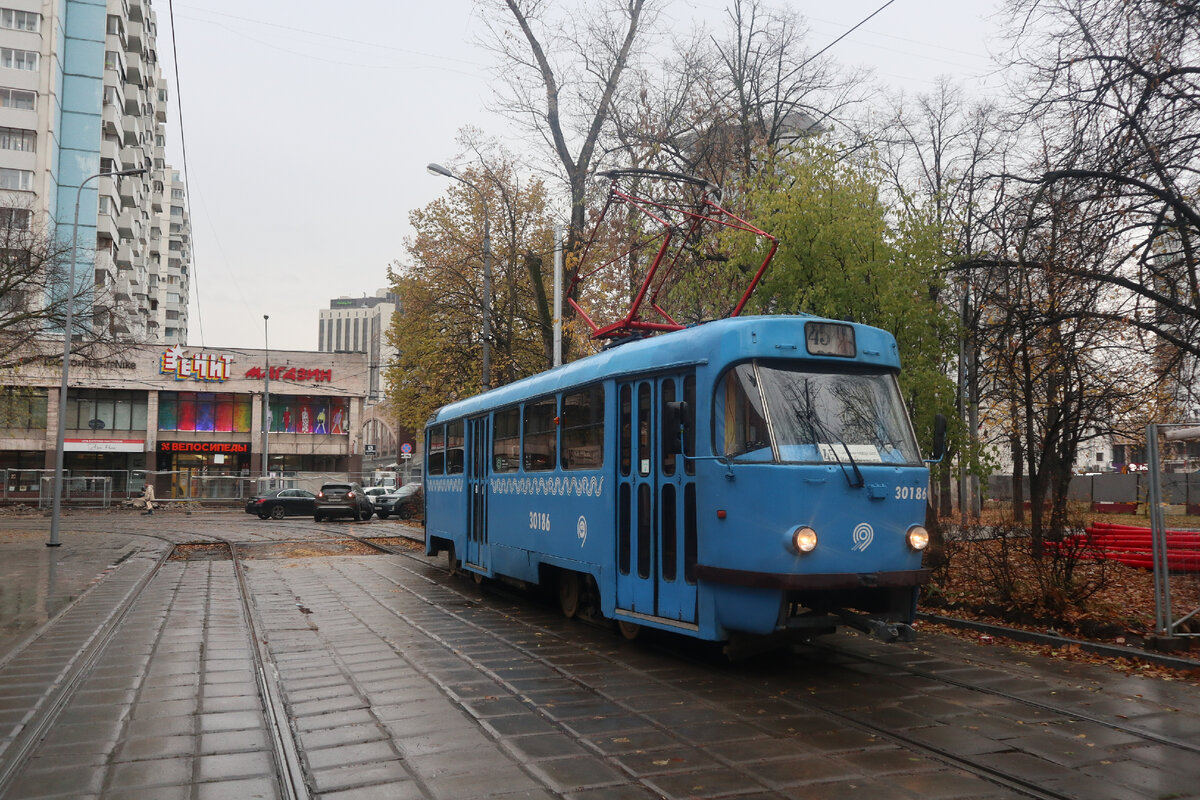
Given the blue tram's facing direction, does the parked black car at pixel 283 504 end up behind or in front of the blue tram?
behind

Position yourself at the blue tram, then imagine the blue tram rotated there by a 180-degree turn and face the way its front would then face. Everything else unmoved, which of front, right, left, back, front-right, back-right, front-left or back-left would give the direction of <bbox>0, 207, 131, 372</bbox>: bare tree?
front

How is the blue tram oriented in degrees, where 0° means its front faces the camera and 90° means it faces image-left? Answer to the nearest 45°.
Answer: approximately 315°

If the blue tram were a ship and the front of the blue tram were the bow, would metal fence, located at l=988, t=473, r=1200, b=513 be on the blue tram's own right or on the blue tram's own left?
on the blue tram's own left

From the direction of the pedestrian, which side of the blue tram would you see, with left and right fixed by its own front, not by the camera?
back

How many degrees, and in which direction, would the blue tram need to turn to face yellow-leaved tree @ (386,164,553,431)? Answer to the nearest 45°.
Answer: approximately 135° to its left
